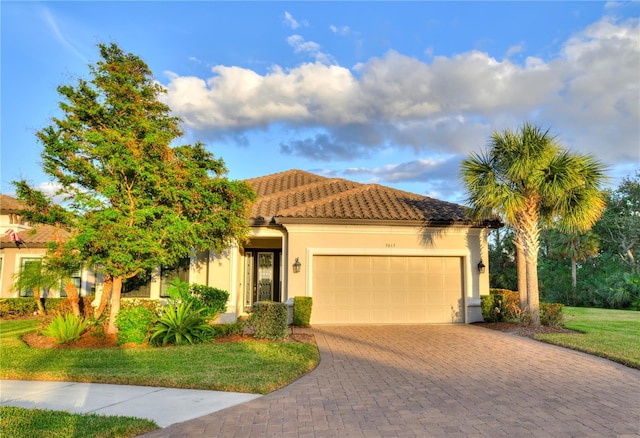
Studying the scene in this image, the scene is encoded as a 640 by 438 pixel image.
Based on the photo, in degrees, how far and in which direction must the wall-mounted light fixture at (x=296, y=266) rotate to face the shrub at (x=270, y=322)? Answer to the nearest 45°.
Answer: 0° — it already faces it

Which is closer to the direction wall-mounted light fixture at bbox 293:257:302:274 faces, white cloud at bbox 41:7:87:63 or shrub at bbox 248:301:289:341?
the shrub

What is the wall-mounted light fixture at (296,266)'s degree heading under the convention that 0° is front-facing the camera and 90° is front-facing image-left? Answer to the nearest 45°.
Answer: approximately 0°

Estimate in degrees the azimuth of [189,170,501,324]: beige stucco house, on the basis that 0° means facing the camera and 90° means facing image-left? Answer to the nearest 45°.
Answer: approximately 0°
